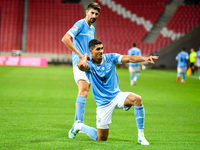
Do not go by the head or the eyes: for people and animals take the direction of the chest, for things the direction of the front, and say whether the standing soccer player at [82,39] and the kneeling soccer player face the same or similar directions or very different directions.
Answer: same or similar directions

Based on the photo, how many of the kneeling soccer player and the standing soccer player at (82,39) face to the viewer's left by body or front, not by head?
0

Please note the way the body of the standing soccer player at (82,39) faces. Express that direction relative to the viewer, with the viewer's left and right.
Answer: facing the viewer and to the right of the viewer

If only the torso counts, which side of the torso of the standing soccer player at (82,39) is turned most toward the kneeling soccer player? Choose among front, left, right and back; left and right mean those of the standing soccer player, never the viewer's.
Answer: front

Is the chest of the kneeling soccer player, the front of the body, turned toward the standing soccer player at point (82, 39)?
no

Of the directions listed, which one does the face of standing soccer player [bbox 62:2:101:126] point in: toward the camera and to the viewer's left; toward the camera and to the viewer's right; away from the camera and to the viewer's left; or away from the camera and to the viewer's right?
toward the camera and to the viewer's right
